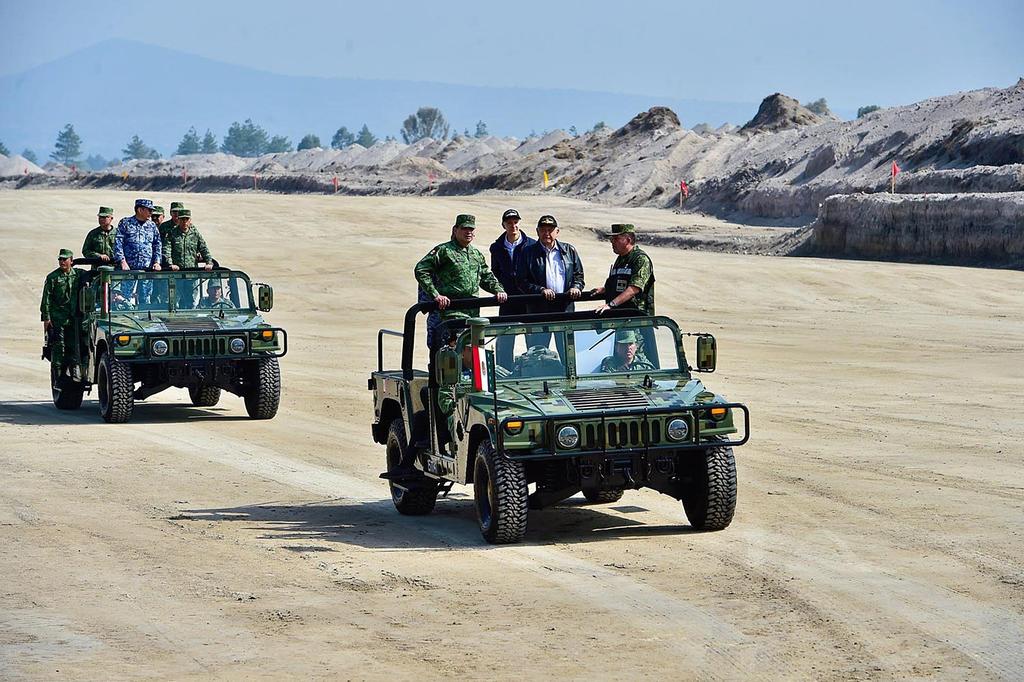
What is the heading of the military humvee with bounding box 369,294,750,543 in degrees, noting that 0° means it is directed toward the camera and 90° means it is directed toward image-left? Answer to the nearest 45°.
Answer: approximately 315°

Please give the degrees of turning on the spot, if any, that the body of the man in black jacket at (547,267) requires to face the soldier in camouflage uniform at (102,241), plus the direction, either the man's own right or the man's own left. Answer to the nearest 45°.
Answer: approximately 135° to the man's own right

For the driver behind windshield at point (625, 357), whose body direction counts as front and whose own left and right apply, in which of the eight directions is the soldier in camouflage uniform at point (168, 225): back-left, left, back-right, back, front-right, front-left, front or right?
back

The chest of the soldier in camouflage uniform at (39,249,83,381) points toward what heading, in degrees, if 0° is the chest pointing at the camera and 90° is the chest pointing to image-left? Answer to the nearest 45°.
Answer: approximately 315°

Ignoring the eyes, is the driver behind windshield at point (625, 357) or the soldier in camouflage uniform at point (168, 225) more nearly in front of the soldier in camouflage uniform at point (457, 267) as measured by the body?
the driver behind windshield

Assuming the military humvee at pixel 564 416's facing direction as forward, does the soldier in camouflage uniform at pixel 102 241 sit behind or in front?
behind

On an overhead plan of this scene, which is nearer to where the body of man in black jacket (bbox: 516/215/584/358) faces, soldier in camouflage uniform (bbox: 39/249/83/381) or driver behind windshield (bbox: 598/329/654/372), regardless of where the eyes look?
the driver behind windshield

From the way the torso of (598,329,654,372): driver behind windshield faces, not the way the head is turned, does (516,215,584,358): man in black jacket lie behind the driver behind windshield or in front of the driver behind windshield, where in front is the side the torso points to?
behind

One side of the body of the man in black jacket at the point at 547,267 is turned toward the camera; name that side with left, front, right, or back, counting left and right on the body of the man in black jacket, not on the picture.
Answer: front

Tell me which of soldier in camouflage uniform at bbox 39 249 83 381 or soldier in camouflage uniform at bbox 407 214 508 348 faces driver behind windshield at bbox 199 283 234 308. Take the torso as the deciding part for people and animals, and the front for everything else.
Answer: soldier in camouflage uniform at bbox 39 249 83 381

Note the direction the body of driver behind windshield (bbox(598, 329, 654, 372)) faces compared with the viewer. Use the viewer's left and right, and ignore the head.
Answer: facing the viewer and to the right of the viewer

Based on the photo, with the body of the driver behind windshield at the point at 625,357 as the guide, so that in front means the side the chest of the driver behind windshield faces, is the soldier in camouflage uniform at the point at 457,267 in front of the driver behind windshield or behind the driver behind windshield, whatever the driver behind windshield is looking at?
behind
